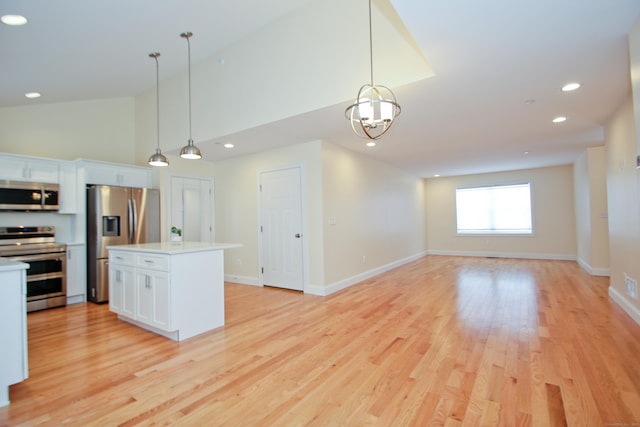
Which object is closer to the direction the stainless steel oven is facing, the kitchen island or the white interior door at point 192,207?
the kitchen island

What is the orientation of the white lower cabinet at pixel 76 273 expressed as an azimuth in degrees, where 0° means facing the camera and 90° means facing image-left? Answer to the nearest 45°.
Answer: approximately 0°

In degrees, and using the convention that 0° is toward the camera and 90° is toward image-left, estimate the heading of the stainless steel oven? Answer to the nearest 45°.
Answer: approximately 0°

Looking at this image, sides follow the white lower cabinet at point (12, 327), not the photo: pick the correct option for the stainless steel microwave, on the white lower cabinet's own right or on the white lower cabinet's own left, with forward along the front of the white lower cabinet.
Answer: on the white lower cabinet's own left

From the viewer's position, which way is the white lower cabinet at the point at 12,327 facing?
facing to the right of the viewer

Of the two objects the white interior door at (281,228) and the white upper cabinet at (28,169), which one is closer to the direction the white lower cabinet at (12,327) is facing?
the white interior door

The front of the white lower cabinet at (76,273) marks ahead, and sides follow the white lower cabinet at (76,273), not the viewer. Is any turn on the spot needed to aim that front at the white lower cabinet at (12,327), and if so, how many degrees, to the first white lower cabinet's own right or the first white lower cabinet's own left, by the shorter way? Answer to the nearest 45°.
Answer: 0° — it already faces it

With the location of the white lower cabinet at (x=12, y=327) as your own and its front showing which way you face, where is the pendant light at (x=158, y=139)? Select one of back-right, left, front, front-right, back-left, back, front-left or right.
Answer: front-left
